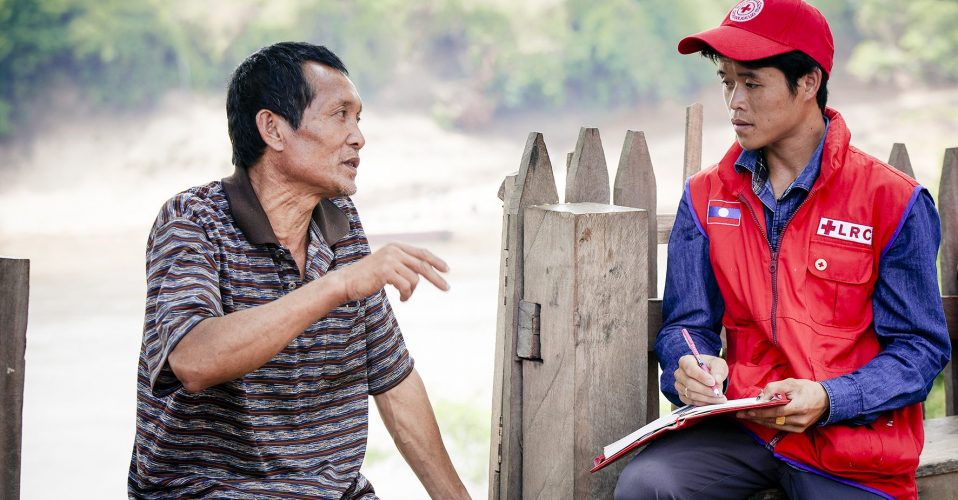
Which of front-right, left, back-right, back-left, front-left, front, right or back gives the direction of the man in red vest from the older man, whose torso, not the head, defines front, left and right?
front-left

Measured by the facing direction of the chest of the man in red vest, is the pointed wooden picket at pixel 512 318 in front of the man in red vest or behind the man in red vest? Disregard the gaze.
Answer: in front

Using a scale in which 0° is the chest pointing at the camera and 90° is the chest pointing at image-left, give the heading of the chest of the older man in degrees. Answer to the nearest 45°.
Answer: approximately 315°

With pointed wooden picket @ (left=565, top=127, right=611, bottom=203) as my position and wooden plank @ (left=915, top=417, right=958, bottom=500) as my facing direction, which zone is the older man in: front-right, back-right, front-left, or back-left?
back-right

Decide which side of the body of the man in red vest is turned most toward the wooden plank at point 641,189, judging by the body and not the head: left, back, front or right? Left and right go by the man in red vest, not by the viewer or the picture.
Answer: right

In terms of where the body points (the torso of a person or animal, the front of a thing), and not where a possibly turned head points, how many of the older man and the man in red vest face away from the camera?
0

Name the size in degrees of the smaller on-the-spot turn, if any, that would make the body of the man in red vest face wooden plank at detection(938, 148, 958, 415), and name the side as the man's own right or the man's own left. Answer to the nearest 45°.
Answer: approximately 180°

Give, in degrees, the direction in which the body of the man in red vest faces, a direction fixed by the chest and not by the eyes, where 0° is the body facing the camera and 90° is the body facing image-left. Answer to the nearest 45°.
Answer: approximately 45°
